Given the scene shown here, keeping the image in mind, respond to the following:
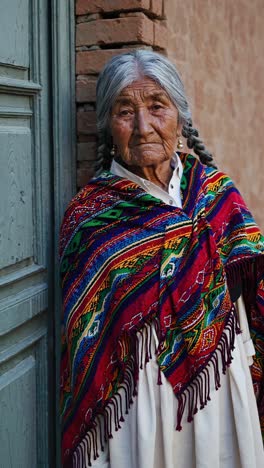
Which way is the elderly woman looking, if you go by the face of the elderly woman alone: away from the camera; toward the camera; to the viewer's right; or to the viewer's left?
toward the camera

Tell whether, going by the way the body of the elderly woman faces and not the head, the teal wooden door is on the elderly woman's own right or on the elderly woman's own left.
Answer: on the elderly woman's own right

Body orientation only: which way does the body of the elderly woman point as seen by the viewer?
toward the camera
